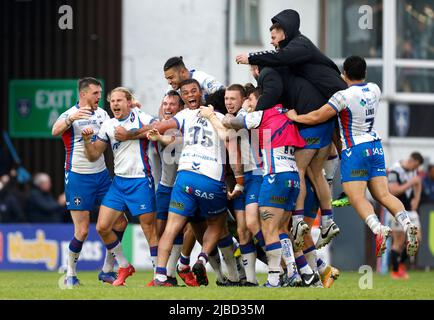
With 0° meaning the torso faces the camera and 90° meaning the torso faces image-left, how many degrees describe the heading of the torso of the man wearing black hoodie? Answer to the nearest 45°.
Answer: approximately 90°
